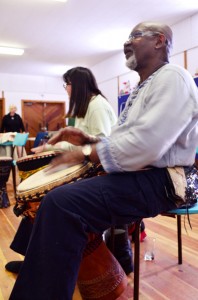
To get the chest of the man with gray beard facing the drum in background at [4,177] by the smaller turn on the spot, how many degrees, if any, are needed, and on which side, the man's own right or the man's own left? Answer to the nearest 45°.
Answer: approximately 45° to the man's own right

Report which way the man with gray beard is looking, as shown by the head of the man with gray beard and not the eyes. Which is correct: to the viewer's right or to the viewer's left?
to the viewer's left

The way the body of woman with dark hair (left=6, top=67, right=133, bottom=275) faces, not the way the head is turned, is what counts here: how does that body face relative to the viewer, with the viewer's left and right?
facing to the left of the viewer

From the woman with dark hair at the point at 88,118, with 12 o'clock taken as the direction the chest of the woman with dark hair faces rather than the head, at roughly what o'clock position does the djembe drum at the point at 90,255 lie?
The djembe drum is roughly at 9 o'clock from the woman with dark hair.

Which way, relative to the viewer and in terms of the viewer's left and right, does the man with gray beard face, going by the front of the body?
facing to the left of the viewer

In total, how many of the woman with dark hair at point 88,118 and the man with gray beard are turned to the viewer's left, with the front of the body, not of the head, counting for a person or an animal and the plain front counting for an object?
2

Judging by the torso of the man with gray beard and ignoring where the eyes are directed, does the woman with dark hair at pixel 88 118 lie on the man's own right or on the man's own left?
on the man's own right

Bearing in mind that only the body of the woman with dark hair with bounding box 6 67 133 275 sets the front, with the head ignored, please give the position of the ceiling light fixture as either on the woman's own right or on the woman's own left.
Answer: on the woman's own right

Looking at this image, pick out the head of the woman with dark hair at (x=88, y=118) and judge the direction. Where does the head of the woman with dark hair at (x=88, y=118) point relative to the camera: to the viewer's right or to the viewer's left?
to the viewer's left

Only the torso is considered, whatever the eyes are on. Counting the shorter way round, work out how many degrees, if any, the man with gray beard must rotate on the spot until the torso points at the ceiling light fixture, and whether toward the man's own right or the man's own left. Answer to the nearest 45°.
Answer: approximately 90° to the man's own right
